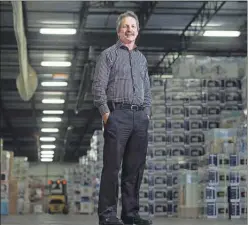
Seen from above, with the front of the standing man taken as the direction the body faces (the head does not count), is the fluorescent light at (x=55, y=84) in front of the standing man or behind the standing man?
behind

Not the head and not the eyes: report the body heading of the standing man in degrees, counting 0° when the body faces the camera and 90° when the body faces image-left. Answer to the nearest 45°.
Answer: approximately 315°

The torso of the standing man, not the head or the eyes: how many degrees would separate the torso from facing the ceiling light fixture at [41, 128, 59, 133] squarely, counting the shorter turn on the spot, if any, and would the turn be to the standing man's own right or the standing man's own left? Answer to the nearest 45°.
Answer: approximately 135° to the standing man's own left

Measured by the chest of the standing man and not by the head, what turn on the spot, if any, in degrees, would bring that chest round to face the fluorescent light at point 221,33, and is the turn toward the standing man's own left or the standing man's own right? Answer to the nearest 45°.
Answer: approximately 135° to the standing man's own left
